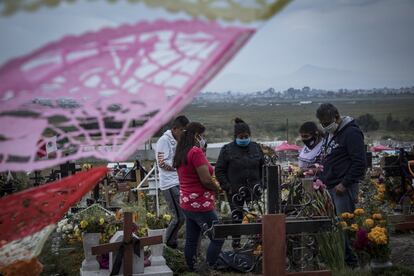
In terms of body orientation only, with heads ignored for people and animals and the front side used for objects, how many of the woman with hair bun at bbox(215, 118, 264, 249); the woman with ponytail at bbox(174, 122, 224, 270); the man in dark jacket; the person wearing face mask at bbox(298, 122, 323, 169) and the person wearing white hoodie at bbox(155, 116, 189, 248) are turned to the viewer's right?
2

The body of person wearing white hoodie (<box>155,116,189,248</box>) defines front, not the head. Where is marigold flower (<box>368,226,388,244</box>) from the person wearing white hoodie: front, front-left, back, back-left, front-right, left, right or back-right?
front-right

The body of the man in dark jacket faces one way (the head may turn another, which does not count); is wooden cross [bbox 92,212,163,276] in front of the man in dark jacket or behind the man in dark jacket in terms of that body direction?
in front

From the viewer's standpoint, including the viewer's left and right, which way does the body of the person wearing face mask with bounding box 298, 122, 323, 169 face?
facing the viewer and to the left of the viewer

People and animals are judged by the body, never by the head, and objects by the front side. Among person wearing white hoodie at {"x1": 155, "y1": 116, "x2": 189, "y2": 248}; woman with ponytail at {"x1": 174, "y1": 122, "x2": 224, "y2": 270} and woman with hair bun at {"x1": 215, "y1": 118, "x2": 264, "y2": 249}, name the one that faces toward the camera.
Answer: woman with hair bun at {"x1": 215, "y1": 118, "x2": 264, "y2": 249}

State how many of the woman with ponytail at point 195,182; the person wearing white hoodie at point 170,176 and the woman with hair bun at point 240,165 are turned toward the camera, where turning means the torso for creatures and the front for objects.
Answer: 1

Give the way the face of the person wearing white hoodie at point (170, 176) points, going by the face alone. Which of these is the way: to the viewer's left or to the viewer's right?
to the viewer's right

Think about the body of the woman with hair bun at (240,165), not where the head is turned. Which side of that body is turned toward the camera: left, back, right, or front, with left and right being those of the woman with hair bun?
front

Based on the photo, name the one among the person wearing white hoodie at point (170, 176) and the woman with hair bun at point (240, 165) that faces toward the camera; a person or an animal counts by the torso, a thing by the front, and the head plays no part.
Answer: the woman with hair bun

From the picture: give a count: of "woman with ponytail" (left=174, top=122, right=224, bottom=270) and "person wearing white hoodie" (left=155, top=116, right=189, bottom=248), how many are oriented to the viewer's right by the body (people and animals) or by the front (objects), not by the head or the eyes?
2

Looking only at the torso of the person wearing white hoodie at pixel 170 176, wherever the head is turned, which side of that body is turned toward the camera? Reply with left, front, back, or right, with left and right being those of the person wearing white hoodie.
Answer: right

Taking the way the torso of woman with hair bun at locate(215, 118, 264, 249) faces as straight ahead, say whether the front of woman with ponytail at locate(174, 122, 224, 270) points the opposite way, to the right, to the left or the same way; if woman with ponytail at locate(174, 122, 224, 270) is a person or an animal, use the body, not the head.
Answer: to the left

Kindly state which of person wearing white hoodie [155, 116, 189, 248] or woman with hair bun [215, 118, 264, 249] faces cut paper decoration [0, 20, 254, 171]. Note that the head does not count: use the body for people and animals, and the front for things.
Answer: the woman with hair bun
